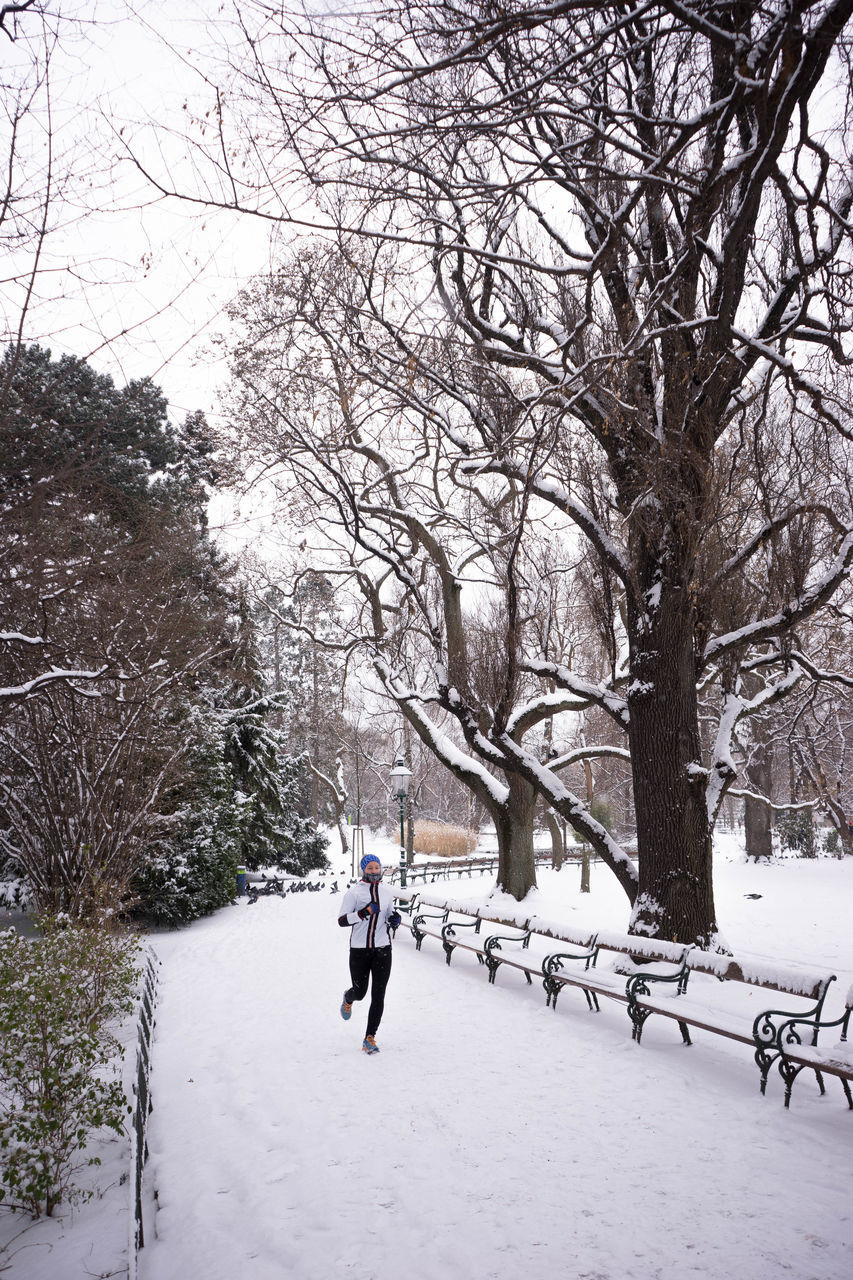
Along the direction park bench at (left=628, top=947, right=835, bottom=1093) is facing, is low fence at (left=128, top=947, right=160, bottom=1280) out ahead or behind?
ahead

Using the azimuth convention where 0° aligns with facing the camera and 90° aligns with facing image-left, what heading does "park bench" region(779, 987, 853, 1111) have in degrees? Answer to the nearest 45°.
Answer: approximately 45°

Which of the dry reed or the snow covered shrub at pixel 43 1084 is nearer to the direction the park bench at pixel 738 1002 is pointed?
the snow covered shrub

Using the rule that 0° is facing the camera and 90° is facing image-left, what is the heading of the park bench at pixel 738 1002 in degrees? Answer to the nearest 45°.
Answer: approximately 45°

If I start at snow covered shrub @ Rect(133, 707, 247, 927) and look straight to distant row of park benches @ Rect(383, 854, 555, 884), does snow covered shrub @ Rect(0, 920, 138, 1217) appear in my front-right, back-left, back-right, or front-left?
back-right

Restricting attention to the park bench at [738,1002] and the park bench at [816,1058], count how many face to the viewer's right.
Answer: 0

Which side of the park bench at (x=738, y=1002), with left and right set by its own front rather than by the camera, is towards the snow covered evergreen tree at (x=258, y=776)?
right

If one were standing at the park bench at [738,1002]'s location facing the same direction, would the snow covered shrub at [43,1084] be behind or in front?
in front

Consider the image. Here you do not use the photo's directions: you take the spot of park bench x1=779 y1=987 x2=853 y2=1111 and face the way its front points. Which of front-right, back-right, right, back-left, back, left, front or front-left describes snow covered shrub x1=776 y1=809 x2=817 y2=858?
back-right

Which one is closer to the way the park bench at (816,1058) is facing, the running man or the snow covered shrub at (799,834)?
the running man

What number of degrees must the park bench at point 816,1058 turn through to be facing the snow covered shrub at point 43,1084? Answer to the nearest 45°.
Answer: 0° — it already faces it
